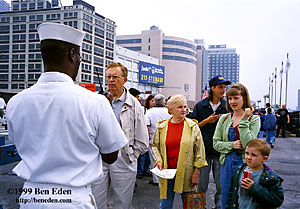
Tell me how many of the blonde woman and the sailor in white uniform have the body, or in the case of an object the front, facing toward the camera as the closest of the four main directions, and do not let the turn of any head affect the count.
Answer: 1

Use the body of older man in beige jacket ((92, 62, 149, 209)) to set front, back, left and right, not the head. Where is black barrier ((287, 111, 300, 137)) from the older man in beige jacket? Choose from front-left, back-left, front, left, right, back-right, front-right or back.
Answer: back

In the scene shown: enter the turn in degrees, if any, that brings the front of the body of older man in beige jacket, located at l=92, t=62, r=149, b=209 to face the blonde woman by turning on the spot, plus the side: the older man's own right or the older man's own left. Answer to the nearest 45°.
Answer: approximately 135° to the older man's own left

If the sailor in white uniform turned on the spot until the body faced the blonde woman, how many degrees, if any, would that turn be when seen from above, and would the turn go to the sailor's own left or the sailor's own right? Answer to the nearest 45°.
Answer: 0° — they already face them

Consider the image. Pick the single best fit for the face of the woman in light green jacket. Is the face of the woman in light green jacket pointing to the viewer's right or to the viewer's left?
to the viewer's left

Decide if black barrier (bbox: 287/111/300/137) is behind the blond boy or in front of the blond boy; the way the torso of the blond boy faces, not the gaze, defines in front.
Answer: behind

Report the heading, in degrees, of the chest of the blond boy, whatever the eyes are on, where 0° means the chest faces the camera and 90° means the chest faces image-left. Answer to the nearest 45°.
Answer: approximately 45°
